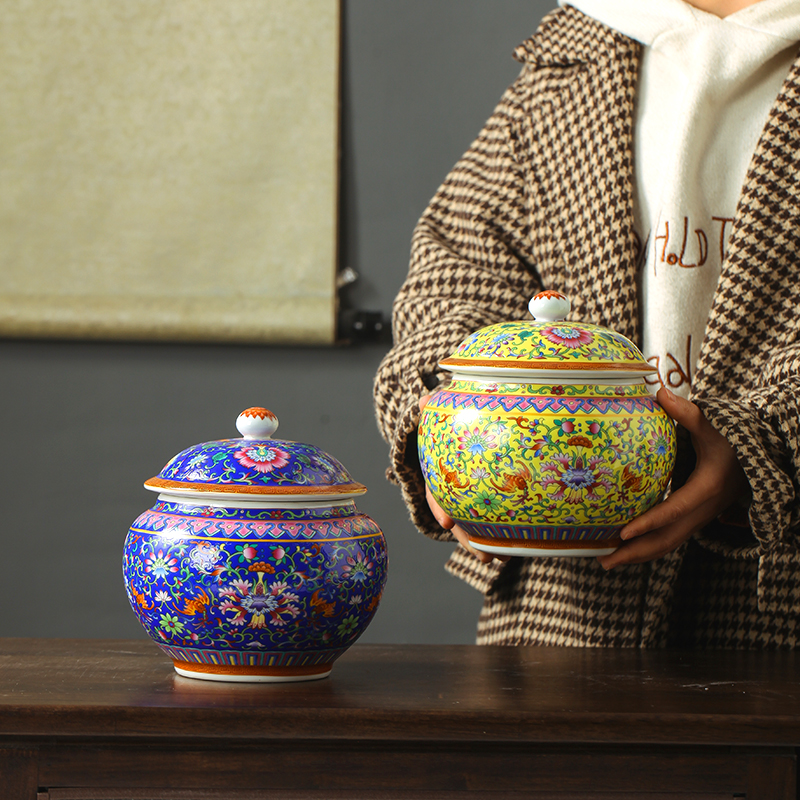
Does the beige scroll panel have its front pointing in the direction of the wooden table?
yes

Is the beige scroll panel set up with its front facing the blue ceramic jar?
yes

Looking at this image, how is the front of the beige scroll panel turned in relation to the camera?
facing the viewer
